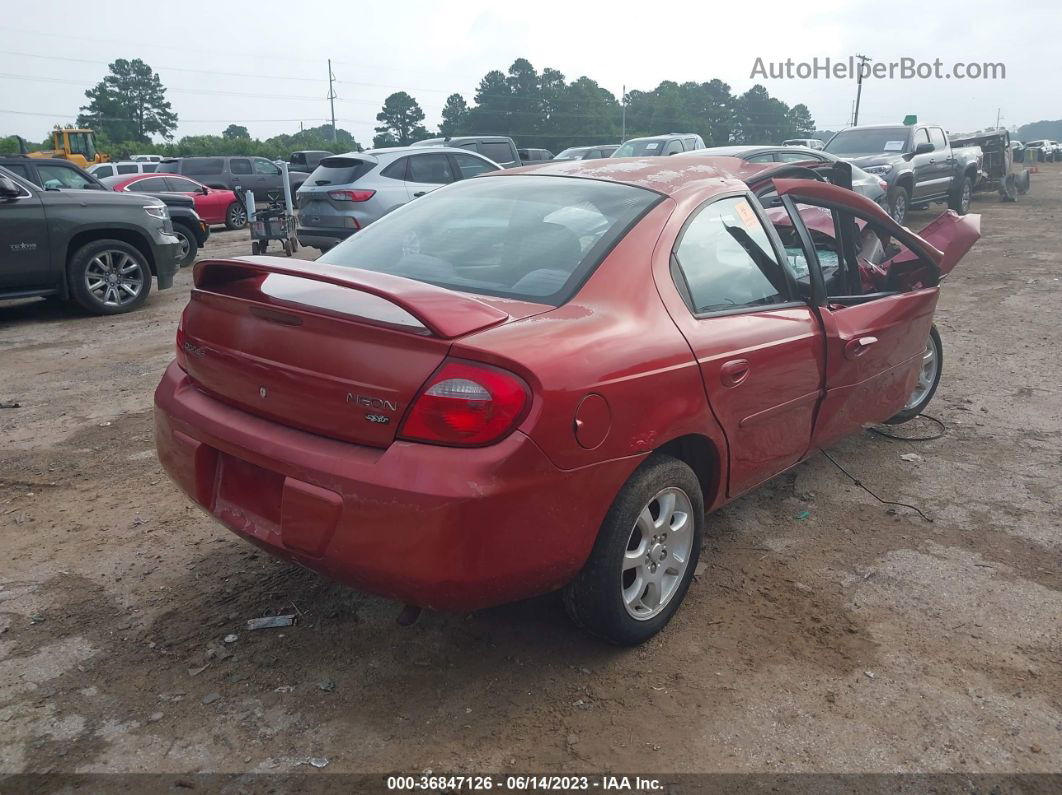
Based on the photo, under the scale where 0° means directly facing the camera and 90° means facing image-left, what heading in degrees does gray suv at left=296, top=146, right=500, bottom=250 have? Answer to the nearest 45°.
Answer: approximately 225°

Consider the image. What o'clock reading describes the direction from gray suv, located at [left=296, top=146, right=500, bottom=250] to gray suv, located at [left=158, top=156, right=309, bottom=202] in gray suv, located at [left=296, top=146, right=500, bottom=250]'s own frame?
gray suv, located at [left=158, top=156, right=309, bottom=202] is roughly at 10 o'clock from gray suv, located at [left=296, top=146, right=500, bottom=250].

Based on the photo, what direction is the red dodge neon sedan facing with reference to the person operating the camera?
facing away from the viewer and to the right of the viewer

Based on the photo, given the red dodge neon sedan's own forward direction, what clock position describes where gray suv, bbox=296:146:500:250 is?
The gray suv is roughly at 10 o'clock from the red dodge neon sedan.

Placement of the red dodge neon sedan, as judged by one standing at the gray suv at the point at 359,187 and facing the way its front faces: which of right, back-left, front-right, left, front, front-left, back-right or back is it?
back-right

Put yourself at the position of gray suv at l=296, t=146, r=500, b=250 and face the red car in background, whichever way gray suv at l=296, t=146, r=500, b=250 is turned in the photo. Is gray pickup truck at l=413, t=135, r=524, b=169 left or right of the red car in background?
right

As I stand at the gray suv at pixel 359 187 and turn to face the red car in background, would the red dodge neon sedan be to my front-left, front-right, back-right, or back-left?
back-left

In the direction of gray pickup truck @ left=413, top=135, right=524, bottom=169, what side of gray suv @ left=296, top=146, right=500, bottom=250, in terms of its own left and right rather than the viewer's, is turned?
front

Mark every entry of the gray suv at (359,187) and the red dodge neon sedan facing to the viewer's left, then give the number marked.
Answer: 0
